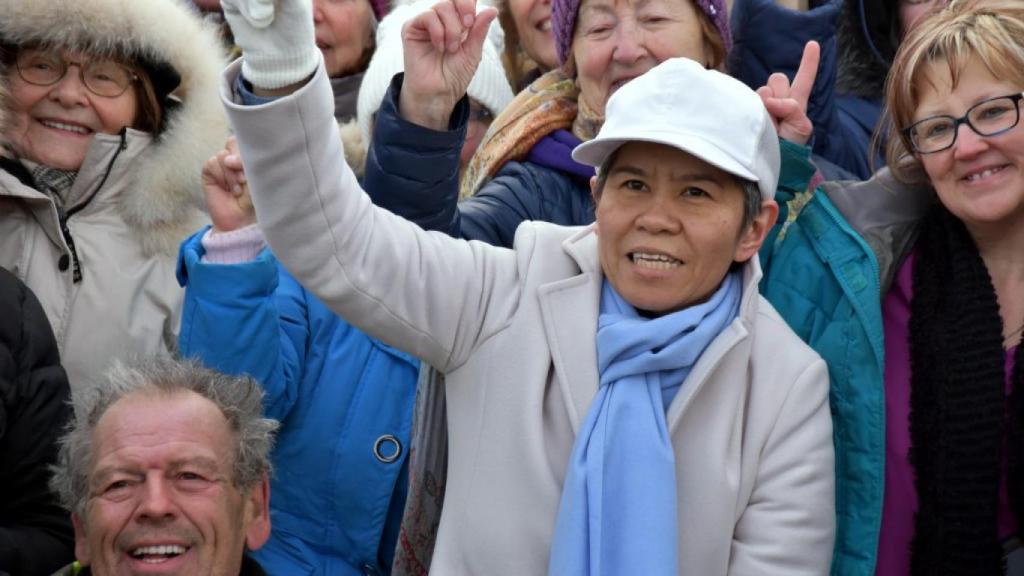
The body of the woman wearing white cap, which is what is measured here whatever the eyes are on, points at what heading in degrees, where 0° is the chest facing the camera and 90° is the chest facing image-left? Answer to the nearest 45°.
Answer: approximately 0°

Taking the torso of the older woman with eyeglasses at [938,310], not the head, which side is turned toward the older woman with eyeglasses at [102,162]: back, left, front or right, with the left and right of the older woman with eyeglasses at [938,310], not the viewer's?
right

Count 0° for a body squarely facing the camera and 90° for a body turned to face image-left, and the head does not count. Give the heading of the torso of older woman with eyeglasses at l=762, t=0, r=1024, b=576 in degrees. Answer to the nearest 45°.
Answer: approximately 0°

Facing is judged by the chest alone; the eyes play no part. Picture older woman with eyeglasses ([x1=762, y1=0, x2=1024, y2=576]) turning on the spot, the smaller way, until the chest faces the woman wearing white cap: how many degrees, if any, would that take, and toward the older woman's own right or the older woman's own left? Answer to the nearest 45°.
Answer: approximately 45° to the older woman's own right

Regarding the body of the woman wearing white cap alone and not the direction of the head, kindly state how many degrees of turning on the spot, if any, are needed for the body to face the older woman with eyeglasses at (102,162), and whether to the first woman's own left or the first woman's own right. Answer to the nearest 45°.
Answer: approximately 135° to the first woman's own right

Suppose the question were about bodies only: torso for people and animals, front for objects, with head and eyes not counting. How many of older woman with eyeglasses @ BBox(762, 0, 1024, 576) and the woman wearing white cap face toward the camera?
2

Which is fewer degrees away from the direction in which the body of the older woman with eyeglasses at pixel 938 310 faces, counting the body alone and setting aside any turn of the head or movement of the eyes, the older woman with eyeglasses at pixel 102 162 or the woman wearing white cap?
the woman wearing white cap
